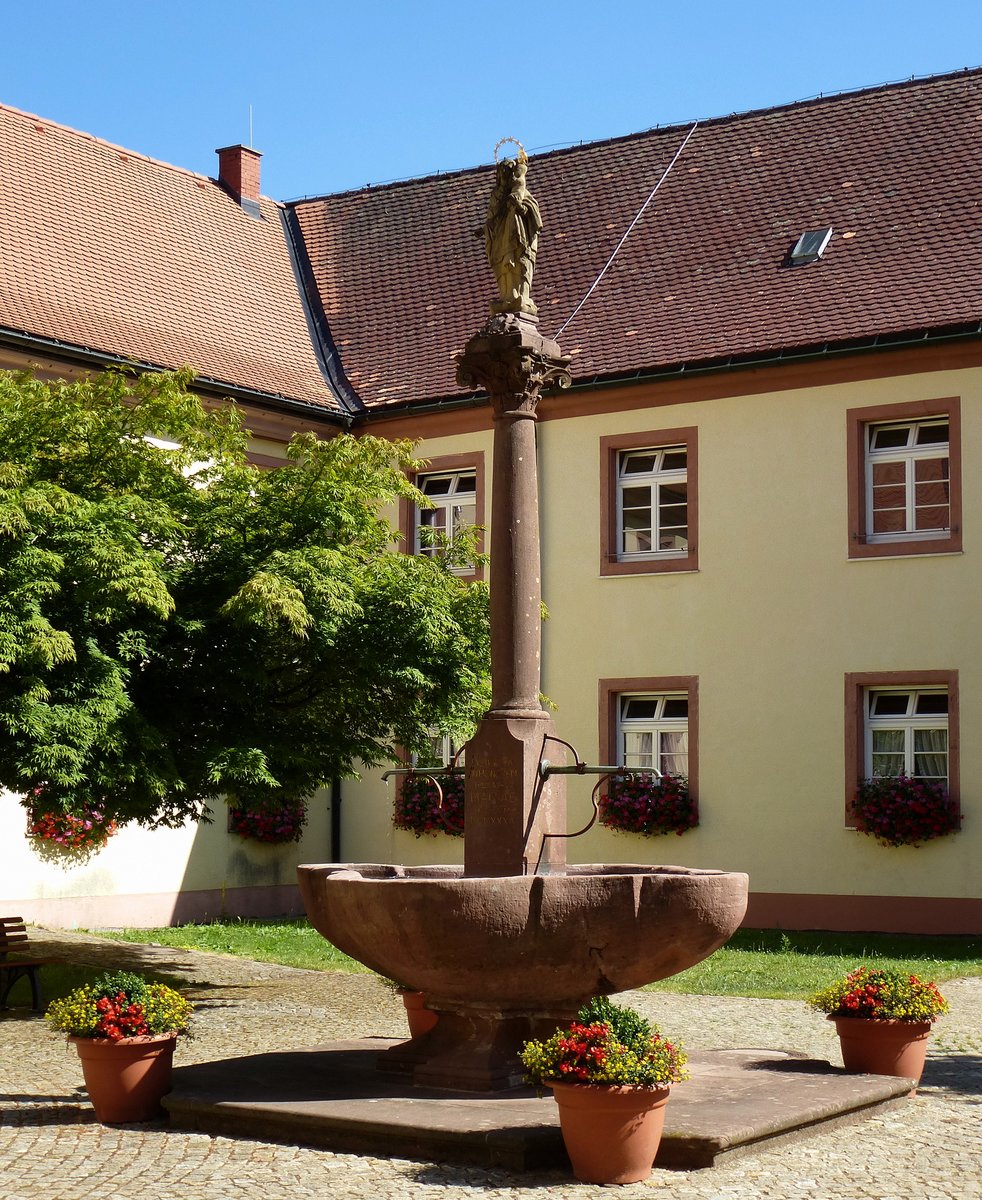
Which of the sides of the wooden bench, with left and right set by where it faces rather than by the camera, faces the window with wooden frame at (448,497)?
left

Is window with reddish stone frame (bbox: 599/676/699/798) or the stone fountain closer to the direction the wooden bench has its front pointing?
the stone fountain

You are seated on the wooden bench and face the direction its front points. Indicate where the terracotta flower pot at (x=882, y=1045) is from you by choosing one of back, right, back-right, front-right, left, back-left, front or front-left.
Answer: front

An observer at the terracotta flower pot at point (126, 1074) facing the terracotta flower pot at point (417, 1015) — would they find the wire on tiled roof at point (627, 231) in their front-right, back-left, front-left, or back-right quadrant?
front-left

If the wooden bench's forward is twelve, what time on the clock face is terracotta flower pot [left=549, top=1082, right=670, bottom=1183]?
The terracotta flower pot is roughly at 1 o'clock from the wooden bench.

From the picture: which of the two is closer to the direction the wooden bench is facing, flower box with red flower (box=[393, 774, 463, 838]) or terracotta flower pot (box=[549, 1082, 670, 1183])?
the terracotta flower pot

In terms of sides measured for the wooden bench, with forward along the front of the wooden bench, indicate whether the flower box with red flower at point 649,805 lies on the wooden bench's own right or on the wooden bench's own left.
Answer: on the wooden bench's own left

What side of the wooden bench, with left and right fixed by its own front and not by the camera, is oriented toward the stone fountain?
front

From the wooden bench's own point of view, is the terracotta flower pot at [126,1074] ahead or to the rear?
ahead

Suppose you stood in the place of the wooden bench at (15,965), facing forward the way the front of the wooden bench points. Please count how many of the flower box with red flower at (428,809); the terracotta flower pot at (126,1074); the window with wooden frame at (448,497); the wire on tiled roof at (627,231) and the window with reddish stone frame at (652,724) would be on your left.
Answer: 4

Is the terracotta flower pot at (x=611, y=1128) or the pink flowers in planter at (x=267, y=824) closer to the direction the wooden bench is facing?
the terracotta flower pot

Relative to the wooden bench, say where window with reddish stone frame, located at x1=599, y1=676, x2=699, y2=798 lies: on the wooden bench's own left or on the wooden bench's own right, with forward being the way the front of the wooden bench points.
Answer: on the wooden bench's own left

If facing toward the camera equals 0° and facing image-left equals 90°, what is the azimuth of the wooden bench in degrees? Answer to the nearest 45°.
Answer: approximately 315°

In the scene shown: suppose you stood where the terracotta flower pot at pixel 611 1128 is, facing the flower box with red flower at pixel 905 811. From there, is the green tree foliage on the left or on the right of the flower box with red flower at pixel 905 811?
left

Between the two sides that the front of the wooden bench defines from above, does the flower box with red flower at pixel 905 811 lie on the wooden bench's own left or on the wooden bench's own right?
on the wooden bench's own left
